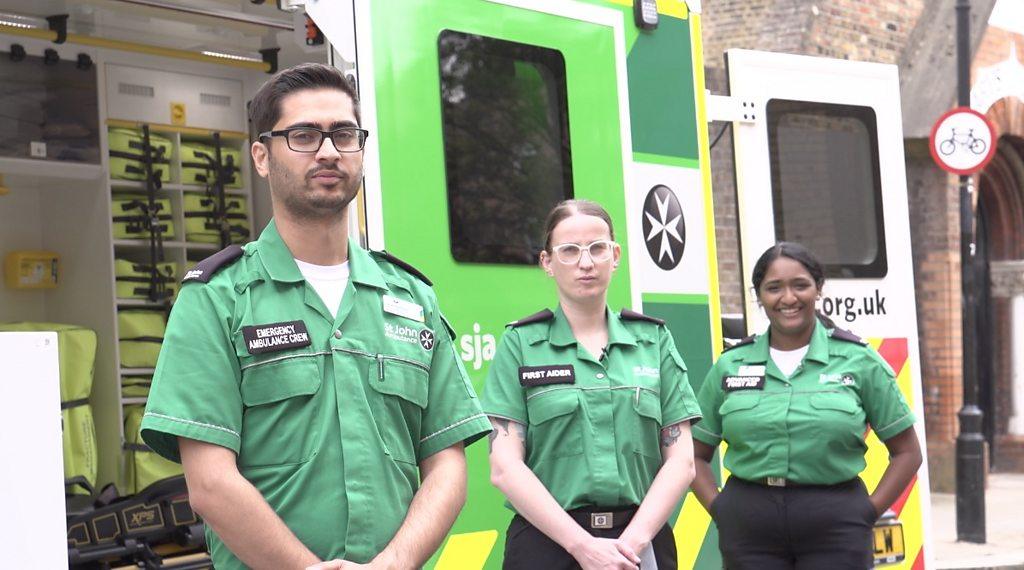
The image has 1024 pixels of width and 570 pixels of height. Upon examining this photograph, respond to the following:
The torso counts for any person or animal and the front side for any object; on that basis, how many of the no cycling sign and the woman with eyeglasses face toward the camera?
2

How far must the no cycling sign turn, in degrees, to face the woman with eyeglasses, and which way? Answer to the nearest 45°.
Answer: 0° — it already faces them

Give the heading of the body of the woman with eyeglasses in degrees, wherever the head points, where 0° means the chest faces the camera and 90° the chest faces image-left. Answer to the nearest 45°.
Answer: approximately 0°

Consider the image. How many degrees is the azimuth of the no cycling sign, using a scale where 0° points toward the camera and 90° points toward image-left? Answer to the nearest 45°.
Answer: approximately 0°
